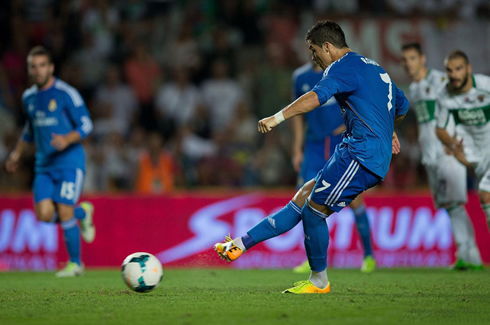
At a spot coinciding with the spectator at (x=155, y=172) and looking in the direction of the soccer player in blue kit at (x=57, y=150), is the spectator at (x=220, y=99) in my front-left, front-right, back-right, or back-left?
back-left

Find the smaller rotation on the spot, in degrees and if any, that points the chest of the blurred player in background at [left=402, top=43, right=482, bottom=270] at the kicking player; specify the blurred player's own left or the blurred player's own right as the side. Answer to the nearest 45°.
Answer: approximately 45° to the blurred player's own left

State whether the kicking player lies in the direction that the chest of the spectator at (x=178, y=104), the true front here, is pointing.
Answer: yes

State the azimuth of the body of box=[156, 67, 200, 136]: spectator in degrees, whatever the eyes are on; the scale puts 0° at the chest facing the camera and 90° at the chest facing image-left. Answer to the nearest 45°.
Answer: approximately 0°

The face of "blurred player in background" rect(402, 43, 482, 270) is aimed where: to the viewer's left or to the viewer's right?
to the viewer's left
